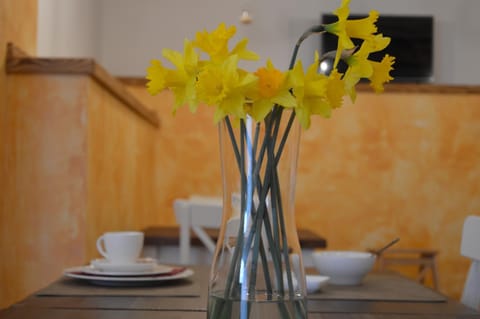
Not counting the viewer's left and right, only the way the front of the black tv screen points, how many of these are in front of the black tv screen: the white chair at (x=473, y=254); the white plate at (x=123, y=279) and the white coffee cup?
3

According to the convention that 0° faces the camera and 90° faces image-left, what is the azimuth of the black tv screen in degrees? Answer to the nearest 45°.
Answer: approximately 0°

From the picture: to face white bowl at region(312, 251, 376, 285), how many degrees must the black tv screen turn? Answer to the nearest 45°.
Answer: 0° — it already faces it

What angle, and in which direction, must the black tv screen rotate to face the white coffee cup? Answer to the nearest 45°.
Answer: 0° — it already faces it

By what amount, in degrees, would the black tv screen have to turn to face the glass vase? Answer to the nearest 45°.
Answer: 0° — it already faces it

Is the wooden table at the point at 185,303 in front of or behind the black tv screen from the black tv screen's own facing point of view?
in front

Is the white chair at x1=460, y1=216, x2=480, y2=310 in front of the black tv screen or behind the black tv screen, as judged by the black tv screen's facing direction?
in front

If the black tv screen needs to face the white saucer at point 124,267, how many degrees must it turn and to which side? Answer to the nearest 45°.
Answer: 0° — it already faces it

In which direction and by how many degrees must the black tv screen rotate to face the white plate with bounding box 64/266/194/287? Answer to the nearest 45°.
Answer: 0° — it already faces it

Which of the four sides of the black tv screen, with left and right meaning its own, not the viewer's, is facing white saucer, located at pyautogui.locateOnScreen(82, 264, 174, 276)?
front

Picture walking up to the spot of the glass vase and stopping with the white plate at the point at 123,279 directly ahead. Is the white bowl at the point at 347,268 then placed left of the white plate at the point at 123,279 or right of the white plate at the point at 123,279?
right
